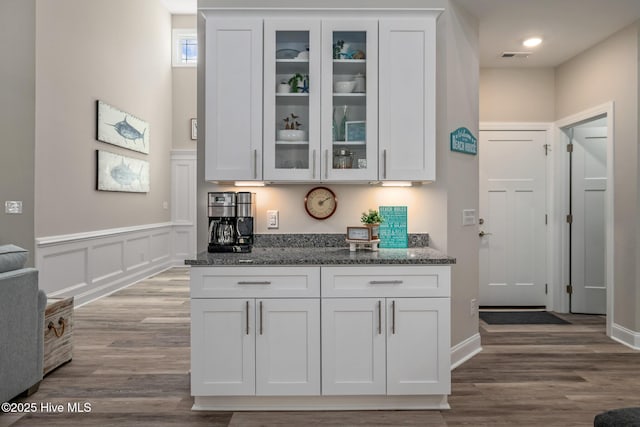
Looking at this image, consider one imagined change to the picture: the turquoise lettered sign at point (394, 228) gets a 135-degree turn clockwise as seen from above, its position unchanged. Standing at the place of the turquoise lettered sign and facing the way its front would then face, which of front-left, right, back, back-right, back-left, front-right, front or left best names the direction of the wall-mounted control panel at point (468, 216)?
right

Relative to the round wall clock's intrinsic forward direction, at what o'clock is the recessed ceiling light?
The recessed ceiling light is roughly at 8 o'clock from the round wall clock.

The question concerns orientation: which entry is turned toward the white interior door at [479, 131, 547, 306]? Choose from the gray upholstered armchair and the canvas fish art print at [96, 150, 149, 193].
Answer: the canvas fish art print

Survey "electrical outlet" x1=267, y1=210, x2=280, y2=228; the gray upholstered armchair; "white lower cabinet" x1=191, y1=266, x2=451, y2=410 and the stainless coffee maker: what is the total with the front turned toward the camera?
3

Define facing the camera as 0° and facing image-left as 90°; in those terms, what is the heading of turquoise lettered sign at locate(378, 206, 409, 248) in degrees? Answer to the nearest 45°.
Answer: approximately 0°

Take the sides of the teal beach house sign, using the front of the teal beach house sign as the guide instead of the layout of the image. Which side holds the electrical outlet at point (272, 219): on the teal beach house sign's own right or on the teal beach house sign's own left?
on the teal beach house sign's own right

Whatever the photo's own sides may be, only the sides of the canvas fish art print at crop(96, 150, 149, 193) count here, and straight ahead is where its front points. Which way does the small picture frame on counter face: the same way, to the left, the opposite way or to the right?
to the right

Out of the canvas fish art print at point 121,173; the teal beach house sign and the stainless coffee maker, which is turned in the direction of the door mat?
the canvas fish art print

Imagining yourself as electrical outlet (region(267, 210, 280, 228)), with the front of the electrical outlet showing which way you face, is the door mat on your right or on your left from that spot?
on your left

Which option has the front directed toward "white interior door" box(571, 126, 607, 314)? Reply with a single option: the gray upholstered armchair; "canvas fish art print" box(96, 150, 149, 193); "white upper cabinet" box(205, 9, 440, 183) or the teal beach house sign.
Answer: the canvas fish art print
